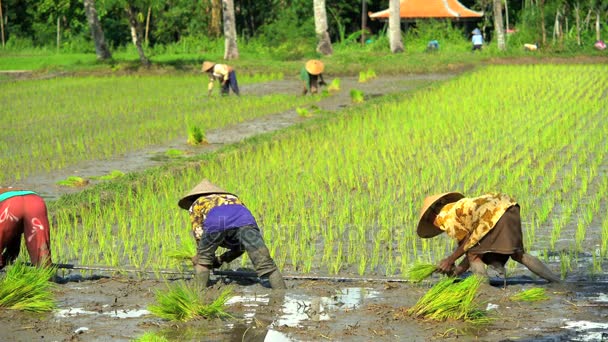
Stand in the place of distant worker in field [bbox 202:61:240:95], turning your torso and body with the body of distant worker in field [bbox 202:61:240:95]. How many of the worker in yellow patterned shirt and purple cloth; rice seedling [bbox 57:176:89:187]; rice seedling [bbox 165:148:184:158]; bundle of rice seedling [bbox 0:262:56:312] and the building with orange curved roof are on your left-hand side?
4

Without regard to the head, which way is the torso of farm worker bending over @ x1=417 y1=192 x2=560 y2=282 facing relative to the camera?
to the viewer's left

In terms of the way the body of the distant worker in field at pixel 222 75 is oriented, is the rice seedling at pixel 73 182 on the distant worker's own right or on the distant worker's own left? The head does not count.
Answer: on the distant worker's own left

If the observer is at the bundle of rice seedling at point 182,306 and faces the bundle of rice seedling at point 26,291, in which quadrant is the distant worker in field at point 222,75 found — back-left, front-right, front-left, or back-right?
front-right

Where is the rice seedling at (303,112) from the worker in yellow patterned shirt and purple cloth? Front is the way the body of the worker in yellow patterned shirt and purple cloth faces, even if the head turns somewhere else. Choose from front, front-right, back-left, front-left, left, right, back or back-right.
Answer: front-right

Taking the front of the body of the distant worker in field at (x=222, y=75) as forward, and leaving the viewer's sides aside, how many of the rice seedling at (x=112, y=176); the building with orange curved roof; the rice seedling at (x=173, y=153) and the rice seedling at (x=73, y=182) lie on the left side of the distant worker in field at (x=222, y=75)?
3

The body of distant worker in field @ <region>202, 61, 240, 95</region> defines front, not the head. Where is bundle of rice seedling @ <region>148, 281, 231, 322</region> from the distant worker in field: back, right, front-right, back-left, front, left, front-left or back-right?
left

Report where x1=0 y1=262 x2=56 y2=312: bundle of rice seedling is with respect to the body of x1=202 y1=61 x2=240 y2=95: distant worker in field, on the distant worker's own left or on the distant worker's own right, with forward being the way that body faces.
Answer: on the distant worker's own left

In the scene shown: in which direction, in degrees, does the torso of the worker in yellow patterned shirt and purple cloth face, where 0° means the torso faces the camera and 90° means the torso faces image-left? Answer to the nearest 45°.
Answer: approximately 135°

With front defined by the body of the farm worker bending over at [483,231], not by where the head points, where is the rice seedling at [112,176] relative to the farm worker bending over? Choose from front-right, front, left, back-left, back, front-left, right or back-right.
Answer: front-right

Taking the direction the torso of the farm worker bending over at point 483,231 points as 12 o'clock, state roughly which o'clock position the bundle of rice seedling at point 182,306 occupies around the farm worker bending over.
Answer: The bundle of rice seedling is roughly at 11 o'clock from the farm worker bending over.

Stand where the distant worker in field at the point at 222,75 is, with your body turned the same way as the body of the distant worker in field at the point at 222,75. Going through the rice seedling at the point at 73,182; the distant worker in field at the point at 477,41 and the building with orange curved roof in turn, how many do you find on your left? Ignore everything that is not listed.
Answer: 1

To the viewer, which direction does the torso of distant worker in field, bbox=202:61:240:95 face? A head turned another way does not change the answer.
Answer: to the viewer's left

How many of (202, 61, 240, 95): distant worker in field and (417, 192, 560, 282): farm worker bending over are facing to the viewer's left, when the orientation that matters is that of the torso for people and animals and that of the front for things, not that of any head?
2

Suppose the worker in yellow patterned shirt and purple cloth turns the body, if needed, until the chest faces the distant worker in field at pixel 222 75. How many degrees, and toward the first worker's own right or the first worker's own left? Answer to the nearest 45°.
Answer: approximately 45° to the first worker's own right

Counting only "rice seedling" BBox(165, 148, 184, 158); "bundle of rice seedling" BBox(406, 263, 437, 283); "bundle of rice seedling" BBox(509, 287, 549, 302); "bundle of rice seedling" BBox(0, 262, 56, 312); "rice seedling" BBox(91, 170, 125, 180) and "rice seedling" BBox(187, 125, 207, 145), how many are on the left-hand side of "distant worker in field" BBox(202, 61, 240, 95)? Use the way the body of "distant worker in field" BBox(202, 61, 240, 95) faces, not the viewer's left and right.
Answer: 6
